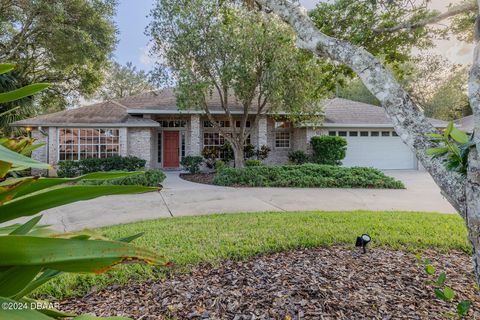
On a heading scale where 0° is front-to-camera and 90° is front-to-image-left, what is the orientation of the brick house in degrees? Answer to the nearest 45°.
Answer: approximately 0°

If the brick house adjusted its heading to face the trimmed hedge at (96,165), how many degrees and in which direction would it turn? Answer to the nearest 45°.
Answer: approximately 45° to its right

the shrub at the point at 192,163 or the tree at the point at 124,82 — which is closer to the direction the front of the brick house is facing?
the shrub

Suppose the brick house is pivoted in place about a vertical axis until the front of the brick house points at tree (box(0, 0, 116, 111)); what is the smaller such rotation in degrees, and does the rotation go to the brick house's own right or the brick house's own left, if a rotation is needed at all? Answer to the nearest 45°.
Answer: approximately 45° to the brick house's own right

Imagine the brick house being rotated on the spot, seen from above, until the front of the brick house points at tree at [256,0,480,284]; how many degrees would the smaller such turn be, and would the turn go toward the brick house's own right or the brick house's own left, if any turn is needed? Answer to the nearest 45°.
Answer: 0° — it already faces it
